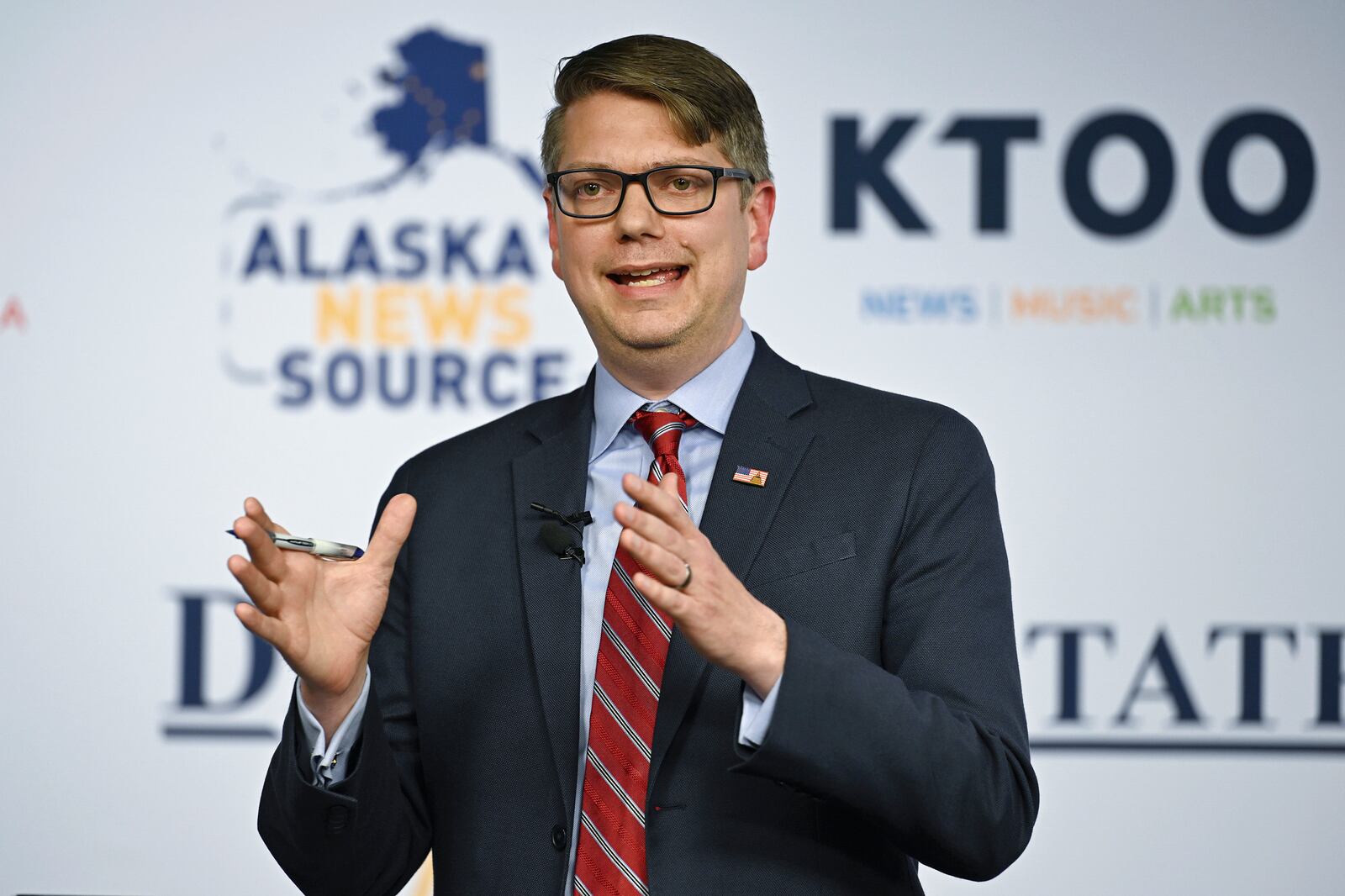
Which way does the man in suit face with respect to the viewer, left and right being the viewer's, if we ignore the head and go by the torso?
facing the viewer
